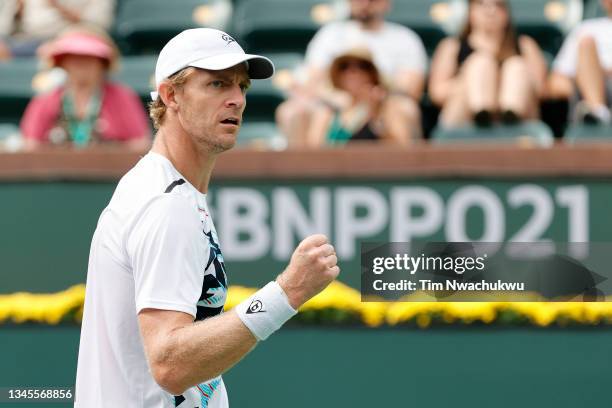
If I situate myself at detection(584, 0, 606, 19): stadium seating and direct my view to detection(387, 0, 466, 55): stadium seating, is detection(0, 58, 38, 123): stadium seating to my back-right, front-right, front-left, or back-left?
front-left

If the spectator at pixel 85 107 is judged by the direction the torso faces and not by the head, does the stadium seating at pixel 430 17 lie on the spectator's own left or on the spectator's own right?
on the spectator's own left

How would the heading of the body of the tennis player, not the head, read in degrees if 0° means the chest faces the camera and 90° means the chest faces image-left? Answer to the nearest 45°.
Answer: approximately 270°

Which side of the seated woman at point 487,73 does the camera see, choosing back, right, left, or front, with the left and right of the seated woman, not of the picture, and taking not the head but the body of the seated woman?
front

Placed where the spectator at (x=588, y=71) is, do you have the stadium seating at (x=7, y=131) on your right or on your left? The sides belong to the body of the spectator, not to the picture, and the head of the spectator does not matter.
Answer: on your right

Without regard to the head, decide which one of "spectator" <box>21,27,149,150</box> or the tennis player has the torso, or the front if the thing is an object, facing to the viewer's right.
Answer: the tennis player

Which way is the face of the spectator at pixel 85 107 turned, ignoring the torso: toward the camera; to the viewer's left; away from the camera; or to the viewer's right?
toward the camera

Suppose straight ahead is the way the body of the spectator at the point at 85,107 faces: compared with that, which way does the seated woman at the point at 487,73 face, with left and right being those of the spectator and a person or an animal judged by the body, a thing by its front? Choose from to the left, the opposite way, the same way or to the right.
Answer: the same way

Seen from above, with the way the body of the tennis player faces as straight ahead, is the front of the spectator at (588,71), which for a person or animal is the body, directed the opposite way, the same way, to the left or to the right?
to the right

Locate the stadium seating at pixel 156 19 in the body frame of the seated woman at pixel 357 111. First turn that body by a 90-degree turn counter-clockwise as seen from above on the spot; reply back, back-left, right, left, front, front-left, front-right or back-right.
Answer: back-left

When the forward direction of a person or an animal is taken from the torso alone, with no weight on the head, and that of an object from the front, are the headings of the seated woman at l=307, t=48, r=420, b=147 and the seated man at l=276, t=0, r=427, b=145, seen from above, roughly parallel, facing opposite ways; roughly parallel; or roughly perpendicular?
roughly parallel

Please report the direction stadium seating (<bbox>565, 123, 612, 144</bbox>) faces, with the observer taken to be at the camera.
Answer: facing the viewer

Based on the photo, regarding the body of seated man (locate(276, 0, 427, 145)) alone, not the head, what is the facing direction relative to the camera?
toward the camera

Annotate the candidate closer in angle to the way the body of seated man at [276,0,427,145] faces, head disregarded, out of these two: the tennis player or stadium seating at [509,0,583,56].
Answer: the tennis player

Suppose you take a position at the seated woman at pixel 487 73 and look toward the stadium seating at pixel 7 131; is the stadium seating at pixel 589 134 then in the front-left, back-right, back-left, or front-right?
back-left

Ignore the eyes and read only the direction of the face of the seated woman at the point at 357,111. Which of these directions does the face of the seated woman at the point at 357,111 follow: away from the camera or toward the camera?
toward the camera

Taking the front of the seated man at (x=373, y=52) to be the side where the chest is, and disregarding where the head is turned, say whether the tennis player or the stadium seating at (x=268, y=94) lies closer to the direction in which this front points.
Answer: the tennis player

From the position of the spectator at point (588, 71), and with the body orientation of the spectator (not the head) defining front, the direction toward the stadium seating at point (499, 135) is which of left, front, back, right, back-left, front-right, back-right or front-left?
front-right

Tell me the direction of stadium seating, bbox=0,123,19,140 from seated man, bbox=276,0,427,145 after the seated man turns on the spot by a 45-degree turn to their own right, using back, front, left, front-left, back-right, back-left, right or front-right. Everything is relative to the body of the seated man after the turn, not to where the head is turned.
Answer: front-right
